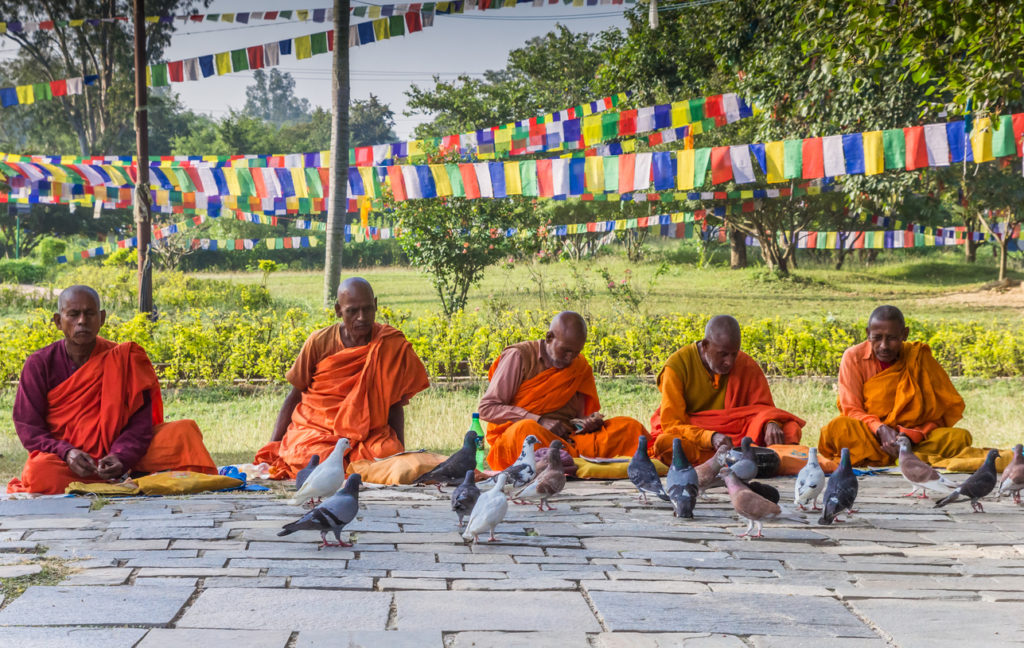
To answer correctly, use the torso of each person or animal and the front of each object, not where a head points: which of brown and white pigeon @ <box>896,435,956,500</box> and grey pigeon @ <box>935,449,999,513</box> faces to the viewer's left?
brown and white pigeon @ <box>896,435,956,500</box>

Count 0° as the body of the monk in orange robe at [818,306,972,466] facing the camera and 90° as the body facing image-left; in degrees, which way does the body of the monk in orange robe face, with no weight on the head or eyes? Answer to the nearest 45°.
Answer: approximately 0°

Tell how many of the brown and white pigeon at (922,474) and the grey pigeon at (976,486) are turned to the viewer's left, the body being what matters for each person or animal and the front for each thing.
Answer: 1

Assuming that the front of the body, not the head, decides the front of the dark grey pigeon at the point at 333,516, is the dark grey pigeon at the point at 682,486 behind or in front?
in front

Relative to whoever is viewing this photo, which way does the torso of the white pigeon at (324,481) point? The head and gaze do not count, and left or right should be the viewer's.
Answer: facing away from the viewer and to the right of the viewer

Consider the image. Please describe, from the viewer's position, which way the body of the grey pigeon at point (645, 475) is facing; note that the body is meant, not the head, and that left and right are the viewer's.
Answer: facing away from the viewer and to the left of the viewer

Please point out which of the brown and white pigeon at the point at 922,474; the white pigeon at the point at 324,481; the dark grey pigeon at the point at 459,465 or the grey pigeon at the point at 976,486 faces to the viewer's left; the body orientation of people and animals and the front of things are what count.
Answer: the brown and white pigeon at the point at 922,474

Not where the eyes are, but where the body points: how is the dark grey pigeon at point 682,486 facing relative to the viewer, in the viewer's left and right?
facing away from the viewer

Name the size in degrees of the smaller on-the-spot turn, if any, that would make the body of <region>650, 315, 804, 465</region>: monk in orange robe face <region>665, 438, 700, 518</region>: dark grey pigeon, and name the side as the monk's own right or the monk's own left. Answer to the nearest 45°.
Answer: approximately 45° to the monk's own right

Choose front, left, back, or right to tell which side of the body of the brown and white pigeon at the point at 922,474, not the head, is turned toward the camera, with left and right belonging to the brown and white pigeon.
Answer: left

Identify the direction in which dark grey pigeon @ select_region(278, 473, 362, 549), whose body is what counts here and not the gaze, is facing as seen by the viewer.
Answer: to the viewer's right
